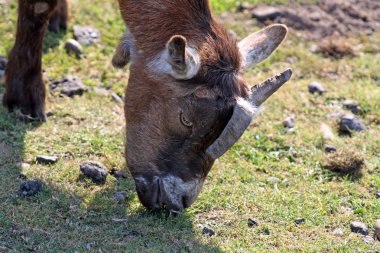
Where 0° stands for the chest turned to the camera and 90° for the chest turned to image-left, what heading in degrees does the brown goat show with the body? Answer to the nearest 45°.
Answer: approximately 315°

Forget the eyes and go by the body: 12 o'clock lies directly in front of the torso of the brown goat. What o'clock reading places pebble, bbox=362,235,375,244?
The pebble is roughly at 11 o'clock from the brown goat.

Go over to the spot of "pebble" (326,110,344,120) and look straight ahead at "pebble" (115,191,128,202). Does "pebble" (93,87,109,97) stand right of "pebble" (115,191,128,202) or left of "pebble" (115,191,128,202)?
right

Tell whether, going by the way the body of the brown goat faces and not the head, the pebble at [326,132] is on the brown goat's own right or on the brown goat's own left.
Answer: on the brown goat's own left
